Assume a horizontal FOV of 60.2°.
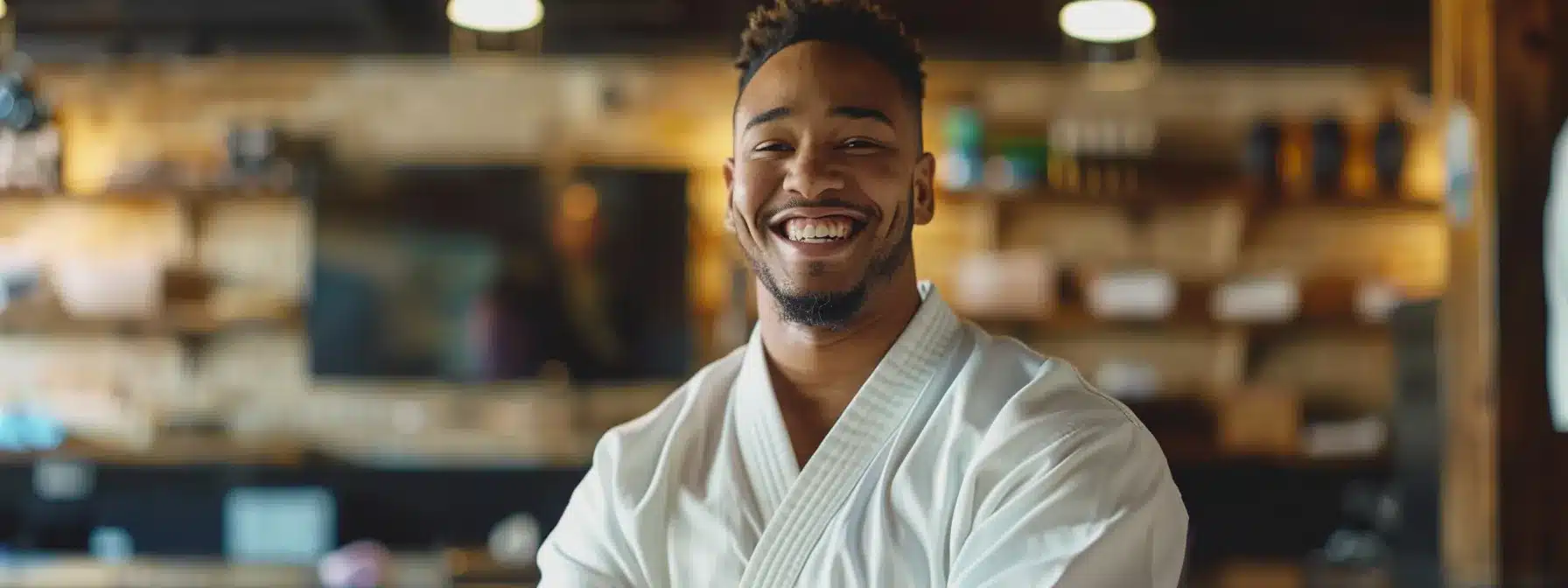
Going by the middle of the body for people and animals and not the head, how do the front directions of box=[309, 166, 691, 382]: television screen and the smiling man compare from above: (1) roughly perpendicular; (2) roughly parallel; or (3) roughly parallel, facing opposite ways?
roughly parallel

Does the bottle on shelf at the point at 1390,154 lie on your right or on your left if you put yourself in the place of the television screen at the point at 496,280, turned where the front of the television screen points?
on your left

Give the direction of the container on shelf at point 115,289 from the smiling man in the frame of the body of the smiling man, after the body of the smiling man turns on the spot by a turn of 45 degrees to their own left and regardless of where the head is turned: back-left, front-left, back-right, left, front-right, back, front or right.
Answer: back

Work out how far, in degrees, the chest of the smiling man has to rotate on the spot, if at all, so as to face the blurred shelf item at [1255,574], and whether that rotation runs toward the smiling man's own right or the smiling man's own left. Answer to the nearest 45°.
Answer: approximately 180°

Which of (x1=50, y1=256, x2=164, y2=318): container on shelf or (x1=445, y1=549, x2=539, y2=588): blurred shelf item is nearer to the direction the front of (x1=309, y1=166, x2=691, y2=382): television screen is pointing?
the blurred shelf item

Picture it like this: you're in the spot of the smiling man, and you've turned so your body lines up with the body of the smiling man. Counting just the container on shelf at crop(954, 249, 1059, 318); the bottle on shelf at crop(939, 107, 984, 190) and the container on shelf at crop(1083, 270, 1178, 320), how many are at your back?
3

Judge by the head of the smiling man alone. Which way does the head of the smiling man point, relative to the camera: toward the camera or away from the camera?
toward the camera

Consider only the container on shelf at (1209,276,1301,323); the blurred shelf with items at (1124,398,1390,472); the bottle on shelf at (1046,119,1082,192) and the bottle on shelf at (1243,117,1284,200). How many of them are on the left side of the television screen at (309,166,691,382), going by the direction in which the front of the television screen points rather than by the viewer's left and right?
4

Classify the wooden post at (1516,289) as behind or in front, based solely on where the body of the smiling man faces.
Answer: behind

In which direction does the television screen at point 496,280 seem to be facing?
toward the camera

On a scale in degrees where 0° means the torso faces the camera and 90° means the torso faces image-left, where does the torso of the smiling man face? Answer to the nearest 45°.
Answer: approximately 0°

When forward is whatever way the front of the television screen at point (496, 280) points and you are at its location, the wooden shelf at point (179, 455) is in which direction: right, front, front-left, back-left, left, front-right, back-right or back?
right

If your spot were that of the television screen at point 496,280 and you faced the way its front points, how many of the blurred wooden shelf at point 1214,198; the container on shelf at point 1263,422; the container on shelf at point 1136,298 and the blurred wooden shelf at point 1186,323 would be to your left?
4

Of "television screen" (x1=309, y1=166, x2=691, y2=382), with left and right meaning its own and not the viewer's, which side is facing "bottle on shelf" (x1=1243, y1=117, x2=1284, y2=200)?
left

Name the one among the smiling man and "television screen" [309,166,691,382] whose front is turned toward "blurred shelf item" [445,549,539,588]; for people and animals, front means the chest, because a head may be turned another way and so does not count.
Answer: the television screen

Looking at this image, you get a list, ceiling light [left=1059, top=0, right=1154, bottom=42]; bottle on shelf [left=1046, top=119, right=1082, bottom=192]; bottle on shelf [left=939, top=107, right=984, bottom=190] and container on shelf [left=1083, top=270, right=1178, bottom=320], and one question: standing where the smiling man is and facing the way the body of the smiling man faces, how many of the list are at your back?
4

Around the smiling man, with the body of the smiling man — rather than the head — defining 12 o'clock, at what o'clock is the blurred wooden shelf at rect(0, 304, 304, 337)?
The blurred wooden shelf is roughly at 5 o'clock from the smiling man.
